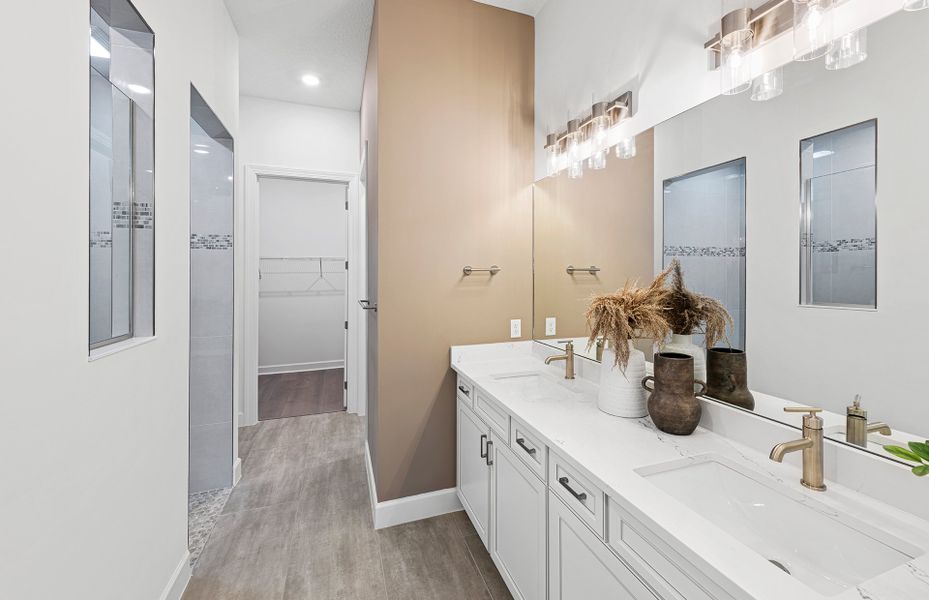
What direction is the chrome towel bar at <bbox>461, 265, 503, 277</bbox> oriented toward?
toward the camera

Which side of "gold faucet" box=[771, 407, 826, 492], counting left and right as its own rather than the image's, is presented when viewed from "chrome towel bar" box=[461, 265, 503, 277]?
right

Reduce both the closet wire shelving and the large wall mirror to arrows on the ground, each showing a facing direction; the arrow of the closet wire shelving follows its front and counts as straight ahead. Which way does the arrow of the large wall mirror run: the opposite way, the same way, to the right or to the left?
to the right

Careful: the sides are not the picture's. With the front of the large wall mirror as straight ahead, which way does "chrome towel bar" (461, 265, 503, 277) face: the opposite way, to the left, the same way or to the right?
to the left

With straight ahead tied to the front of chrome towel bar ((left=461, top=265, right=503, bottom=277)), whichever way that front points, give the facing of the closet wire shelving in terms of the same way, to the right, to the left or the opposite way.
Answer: the same way

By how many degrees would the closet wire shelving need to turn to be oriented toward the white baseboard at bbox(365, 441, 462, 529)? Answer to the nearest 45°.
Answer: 0° — it already faces it

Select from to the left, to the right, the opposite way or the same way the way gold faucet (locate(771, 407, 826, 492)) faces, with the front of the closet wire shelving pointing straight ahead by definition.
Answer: to the right

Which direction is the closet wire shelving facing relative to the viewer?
toward the camera

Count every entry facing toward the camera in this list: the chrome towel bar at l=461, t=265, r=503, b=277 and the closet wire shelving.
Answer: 2

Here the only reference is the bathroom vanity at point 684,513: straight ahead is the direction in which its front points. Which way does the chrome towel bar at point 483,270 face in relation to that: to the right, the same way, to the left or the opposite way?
to the left

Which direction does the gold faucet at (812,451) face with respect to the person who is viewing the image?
facing the viewer and to the left of the viewer

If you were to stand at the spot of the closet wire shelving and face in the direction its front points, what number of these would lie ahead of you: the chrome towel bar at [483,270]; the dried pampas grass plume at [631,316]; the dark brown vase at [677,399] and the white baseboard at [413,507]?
4

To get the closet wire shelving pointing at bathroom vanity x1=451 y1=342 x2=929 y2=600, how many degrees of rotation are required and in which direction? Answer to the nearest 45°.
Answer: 0° — it already faces it
